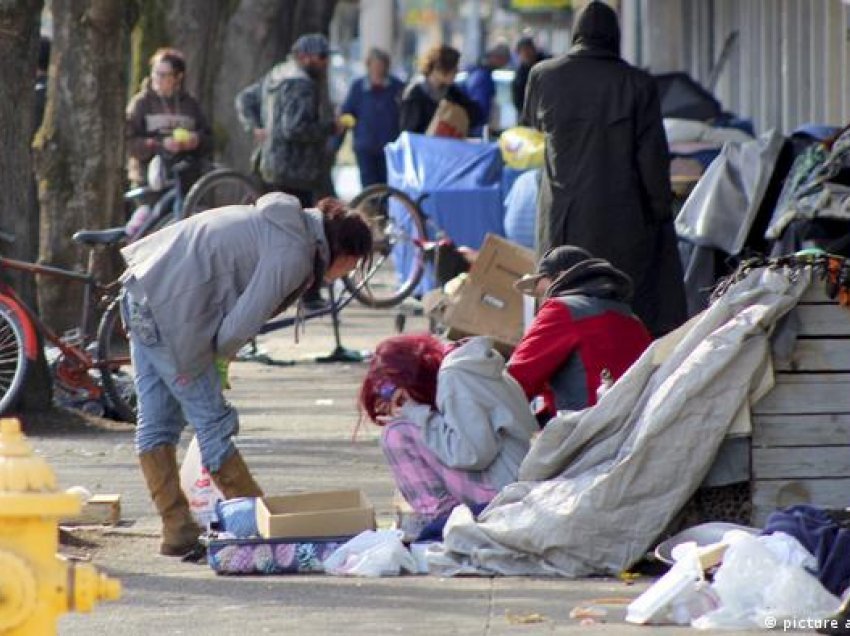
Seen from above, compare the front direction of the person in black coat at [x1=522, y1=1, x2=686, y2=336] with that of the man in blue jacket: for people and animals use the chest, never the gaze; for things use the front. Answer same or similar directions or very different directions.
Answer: very different directions

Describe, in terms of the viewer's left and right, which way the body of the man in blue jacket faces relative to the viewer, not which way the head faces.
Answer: facing the viewer

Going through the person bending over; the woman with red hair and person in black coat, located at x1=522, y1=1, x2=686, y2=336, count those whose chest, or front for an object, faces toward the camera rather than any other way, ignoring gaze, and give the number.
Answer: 0

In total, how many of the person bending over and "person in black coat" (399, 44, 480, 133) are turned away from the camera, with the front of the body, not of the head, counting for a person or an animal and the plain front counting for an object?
0

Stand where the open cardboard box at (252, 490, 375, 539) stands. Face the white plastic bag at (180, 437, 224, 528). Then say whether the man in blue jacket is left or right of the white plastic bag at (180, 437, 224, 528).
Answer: right

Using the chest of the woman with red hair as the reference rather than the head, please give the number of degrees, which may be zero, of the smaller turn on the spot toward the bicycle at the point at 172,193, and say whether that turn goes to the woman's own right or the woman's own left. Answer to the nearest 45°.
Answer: approximately 90° to the woman's own right

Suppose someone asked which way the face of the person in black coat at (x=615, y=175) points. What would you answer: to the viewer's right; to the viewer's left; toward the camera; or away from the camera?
away from the camera

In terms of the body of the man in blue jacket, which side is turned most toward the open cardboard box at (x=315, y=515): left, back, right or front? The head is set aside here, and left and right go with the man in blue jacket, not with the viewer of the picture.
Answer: front

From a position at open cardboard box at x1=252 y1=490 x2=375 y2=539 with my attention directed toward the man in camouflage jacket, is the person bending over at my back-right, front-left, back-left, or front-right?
front-left

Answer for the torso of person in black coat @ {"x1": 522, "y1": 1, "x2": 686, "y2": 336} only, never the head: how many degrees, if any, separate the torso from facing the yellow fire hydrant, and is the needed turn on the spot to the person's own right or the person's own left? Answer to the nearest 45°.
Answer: approximately 180°

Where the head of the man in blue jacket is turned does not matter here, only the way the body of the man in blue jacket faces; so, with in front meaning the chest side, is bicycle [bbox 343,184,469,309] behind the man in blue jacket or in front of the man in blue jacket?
in front

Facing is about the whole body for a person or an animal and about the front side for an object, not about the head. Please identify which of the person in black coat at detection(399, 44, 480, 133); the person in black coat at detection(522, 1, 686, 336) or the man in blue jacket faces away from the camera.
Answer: the person in black coat at detection(522, 1, 686, 336)

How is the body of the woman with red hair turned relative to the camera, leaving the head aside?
to the viewer's left

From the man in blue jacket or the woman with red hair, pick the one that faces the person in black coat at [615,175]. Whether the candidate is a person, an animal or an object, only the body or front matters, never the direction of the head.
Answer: the man in blue jacket

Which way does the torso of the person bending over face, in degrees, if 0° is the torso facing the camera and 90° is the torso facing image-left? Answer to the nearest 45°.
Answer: approximately 270°

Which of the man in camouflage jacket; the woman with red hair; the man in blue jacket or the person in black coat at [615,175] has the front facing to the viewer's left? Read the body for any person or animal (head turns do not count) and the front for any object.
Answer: the woman with red hair

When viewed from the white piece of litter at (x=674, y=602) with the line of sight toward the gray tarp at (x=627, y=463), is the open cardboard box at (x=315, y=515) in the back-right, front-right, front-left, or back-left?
front-left
